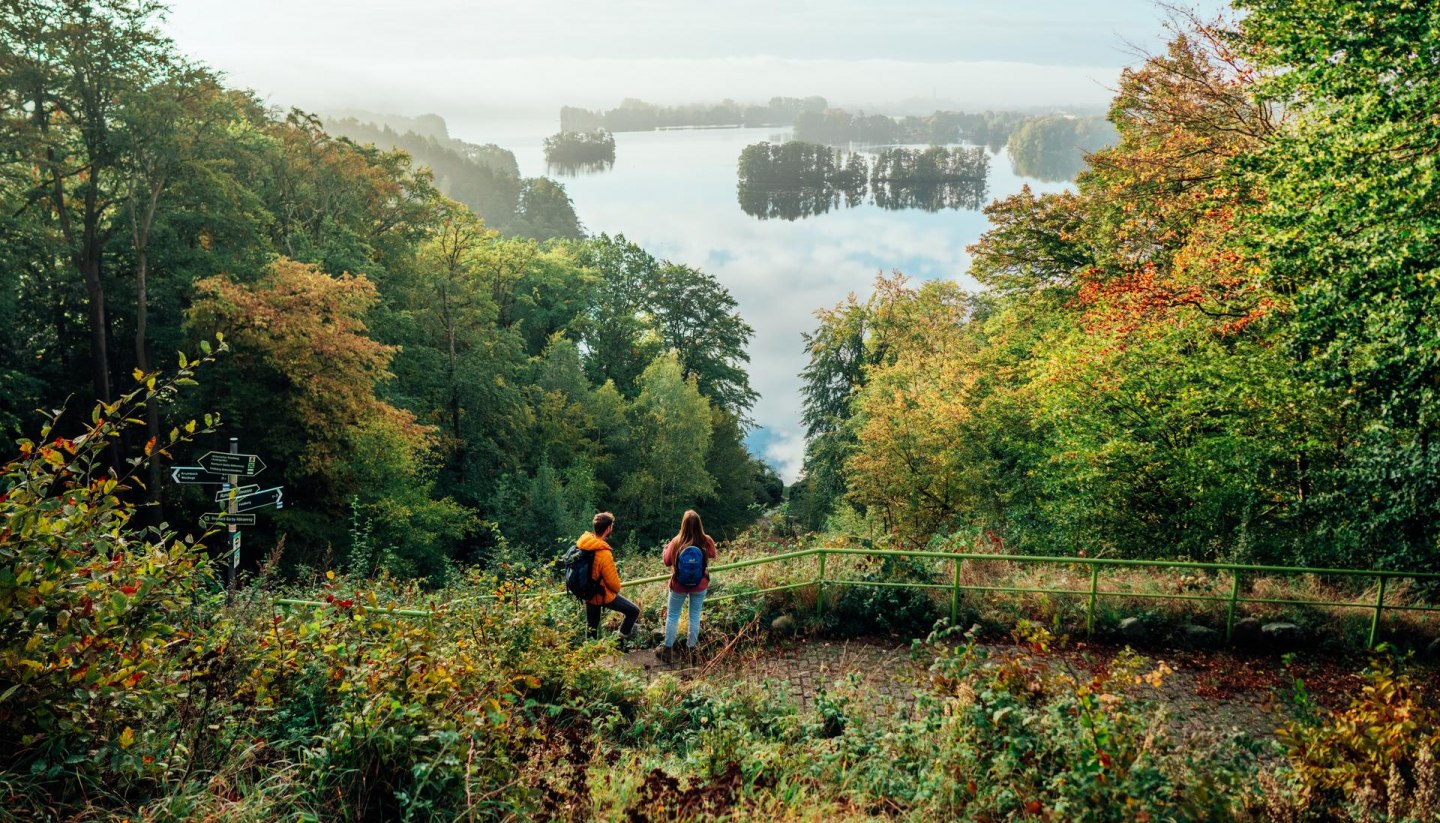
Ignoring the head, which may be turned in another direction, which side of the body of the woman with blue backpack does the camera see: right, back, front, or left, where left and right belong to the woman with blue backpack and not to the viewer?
back

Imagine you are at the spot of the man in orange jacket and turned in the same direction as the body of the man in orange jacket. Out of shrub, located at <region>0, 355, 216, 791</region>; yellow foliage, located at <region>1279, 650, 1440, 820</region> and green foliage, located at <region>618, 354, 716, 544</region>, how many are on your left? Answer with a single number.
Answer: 1

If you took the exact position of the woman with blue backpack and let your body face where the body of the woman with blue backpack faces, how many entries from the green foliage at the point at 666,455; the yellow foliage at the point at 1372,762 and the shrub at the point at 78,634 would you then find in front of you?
1

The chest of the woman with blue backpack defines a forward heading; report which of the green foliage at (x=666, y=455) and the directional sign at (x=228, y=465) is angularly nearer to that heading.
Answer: the green foliage

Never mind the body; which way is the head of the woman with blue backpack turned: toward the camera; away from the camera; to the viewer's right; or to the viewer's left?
away from the camera

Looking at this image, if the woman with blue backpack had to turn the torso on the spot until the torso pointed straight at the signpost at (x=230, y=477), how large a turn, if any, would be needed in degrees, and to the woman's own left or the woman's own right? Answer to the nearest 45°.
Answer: approximately 45° to the woman's own left

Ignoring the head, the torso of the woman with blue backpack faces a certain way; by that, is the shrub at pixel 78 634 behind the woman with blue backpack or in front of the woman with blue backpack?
behind

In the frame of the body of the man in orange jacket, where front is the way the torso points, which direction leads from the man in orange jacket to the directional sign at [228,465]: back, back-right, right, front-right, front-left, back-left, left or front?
back-left

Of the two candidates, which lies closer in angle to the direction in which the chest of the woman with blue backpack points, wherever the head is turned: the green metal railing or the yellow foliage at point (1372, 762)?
the green metal railing
